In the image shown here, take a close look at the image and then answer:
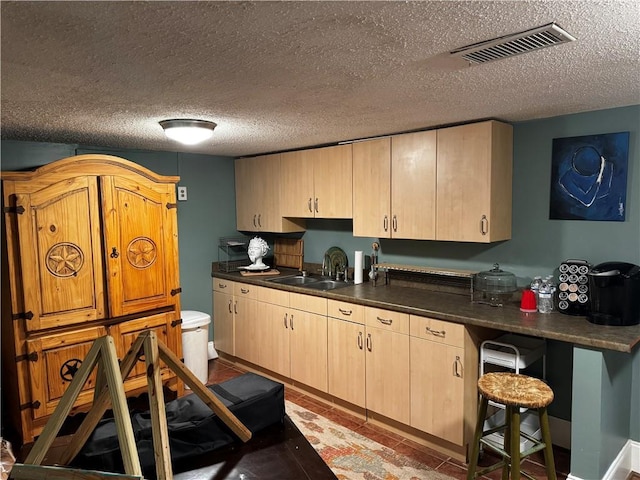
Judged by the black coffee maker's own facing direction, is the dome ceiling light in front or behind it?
in front

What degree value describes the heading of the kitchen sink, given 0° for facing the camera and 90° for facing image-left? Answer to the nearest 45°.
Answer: approximately 45°

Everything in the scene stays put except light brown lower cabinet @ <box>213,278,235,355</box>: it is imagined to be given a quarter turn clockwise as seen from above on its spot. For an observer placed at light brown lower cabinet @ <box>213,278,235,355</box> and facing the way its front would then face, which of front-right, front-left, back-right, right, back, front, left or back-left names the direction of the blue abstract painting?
back

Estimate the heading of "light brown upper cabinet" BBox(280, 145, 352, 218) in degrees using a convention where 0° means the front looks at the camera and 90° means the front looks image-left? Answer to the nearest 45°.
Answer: approximately 45°

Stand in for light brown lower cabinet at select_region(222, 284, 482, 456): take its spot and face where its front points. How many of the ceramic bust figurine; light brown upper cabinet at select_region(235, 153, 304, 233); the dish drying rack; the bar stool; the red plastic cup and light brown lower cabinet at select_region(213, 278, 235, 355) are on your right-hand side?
4

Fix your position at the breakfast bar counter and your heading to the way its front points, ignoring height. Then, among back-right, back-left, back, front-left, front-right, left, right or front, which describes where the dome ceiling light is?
front-right

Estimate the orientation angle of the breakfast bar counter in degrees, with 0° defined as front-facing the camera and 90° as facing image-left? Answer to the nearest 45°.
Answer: approximately 45°
